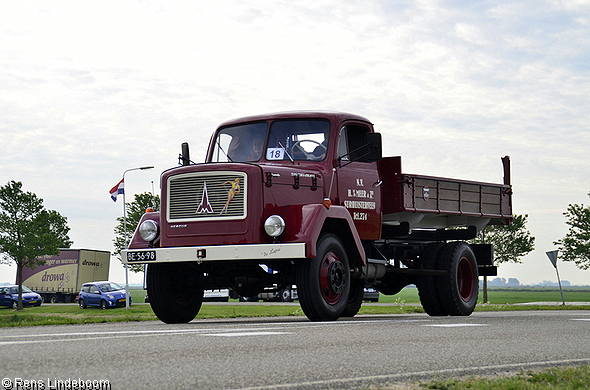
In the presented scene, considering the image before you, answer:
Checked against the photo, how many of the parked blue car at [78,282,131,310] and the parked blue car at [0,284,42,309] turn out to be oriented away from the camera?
0

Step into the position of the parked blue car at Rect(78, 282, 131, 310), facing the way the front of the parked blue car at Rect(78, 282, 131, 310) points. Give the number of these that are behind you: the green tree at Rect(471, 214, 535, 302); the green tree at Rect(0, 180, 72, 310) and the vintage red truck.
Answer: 1

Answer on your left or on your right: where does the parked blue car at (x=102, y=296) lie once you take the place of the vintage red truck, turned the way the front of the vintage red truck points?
on your right

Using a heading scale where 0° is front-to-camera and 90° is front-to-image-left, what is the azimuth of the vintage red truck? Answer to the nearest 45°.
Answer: approximately 45°

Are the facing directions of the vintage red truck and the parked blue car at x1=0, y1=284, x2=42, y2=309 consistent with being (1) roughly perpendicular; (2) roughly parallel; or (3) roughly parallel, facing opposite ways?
roughly perpendicular
